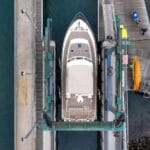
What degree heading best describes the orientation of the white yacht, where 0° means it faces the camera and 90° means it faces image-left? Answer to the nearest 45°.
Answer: approximately 180°

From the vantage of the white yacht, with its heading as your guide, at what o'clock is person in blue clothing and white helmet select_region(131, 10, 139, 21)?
The person in blue clothing and white helmet is roughly at 2 o'clock from the white yacht.
